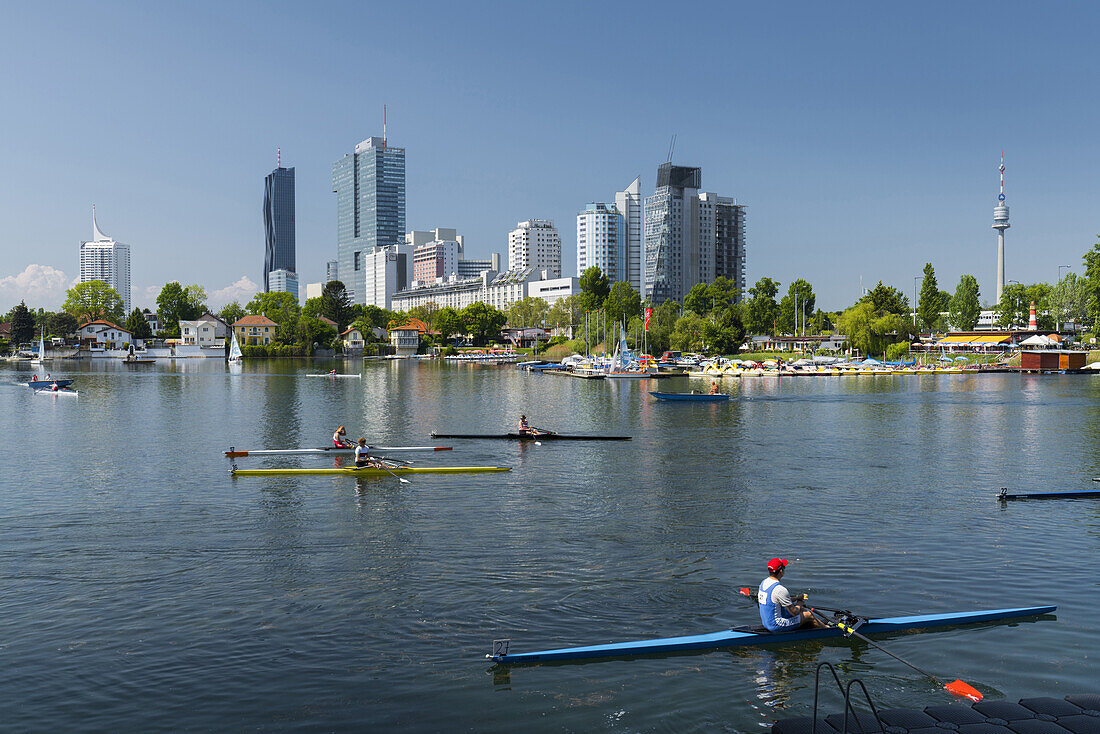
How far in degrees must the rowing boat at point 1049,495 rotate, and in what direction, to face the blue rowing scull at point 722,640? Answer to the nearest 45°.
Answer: approximately 90° to its left

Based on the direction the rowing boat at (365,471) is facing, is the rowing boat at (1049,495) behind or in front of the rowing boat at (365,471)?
behind

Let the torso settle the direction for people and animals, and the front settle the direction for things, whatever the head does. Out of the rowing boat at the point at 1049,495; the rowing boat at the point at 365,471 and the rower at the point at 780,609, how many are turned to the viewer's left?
2

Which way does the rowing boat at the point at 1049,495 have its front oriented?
to the viewer's left

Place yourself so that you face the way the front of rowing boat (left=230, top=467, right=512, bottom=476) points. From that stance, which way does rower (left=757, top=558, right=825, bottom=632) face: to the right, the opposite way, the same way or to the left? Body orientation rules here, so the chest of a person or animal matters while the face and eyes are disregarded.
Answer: the opposite way

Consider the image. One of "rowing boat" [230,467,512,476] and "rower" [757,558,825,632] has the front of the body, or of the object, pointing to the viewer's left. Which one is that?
the rowing boat

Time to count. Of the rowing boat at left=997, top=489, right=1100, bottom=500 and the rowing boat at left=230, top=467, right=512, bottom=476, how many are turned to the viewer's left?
2

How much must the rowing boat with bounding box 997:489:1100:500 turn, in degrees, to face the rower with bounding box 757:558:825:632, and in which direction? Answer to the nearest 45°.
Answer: approximately 90° to its left

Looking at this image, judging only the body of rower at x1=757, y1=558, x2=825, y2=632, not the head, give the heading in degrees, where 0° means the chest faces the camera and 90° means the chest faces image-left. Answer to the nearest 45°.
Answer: approximately 225°

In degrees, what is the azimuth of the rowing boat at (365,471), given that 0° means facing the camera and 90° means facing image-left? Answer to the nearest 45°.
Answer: approximately 90°

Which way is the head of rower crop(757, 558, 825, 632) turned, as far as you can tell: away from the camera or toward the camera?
away from the camera
